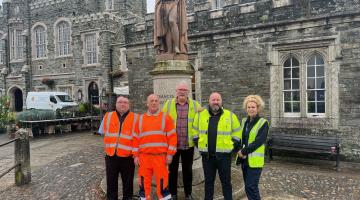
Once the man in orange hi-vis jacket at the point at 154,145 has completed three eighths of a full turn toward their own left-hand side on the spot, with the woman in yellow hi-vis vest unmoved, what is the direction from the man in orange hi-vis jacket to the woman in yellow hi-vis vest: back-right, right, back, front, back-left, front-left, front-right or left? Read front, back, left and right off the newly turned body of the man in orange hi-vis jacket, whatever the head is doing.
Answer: front-right

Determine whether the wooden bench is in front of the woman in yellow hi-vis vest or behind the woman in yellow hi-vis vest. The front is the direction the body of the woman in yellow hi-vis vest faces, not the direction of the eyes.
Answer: behind

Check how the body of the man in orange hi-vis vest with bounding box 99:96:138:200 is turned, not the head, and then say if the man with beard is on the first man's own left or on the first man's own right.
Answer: on the first man's own left

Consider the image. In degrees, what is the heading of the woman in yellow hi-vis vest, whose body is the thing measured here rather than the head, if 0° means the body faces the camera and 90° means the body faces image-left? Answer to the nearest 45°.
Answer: approximately 45°

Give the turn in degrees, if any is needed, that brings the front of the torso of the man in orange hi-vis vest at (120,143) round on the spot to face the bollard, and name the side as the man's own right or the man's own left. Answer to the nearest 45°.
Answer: approximately 135° to the man's own right
